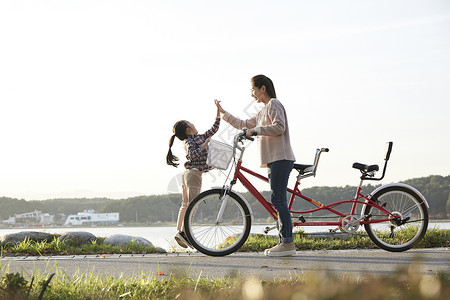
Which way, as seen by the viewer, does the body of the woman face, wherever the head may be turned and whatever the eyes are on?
to the viewer's left

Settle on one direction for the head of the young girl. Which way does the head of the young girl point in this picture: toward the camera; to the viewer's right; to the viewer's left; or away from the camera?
to the viewer's right

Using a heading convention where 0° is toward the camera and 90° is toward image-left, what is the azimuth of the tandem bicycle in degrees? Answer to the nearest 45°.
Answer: approximately 90°

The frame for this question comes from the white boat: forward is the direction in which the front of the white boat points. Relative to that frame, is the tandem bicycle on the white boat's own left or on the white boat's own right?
on the white boat's own left

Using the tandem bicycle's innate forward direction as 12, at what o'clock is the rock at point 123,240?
The rock is roughly at 1 o'clock from the tandem bicycle.

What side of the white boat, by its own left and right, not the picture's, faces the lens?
left

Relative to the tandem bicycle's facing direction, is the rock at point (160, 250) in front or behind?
in front

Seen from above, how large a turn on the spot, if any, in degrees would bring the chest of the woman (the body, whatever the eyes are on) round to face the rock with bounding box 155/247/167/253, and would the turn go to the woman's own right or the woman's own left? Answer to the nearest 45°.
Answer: approximately 45° to the woman's own right

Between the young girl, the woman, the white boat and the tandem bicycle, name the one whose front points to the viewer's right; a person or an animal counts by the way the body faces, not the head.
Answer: the young girl

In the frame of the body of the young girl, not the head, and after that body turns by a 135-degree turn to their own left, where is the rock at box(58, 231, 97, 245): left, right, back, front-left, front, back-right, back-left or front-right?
front

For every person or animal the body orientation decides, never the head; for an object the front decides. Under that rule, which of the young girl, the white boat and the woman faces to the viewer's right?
the young girl

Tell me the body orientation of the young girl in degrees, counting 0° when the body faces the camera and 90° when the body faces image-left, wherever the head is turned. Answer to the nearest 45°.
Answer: approximately 270°
